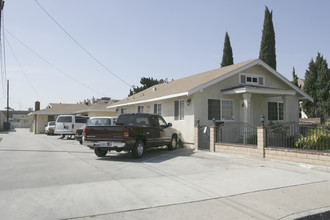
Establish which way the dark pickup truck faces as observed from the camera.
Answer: facing away from the viewer and to the right of the viewer

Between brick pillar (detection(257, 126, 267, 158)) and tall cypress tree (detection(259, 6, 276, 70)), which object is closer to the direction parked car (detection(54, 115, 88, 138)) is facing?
the tall cypress tree

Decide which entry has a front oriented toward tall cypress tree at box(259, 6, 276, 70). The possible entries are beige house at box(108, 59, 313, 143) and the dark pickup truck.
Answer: the dark pickup truck

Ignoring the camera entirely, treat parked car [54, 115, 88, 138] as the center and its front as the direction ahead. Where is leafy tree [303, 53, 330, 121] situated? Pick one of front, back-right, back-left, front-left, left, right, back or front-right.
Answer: front-right

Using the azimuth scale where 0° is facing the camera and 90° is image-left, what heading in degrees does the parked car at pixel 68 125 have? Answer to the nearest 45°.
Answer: approximately 225°

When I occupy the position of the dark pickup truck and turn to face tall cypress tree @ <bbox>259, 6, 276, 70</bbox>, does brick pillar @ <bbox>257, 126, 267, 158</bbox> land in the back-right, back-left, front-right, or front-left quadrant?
front-right

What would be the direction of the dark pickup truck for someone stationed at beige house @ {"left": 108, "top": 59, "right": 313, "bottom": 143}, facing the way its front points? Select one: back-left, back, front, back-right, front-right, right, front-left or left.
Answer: right

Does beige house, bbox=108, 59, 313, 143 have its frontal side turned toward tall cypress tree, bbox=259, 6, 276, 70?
no

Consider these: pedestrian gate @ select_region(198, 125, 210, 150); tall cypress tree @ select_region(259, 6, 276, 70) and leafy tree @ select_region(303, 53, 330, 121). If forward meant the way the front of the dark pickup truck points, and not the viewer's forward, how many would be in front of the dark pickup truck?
3

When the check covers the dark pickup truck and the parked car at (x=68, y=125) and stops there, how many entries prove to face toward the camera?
0

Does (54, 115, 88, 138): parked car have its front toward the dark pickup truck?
no

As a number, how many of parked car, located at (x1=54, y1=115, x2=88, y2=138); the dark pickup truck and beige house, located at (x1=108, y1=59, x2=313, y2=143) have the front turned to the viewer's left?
0

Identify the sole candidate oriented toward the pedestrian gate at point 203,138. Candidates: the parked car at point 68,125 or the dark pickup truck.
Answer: the dark pickup truck

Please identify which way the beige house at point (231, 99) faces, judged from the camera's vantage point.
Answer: facing the viewer and to the right of the viewer

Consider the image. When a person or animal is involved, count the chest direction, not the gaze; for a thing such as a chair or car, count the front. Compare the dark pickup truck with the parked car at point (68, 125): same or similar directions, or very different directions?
same or similar directions

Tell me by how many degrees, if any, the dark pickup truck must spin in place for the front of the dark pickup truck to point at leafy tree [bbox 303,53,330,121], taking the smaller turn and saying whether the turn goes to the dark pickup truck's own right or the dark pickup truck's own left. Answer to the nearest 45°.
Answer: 0° — it already faces it

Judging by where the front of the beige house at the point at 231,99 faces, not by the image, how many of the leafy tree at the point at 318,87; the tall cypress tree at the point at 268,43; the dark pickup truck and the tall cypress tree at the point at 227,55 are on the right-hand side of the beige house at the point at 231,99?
1
